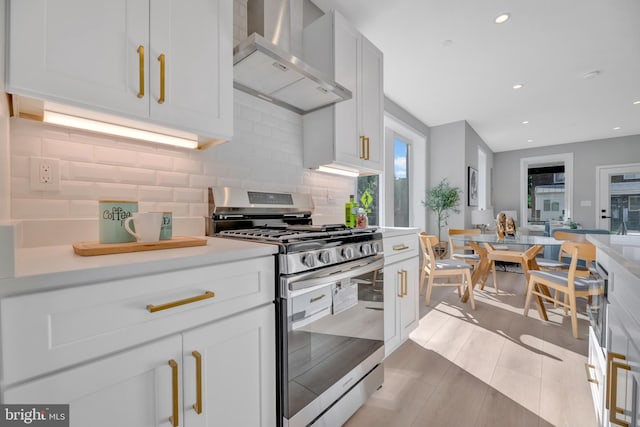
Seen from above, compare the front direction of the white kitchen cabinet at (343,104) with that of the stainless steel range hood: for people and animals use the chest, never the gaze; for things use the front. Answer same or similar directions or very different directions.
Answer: same or similar directions

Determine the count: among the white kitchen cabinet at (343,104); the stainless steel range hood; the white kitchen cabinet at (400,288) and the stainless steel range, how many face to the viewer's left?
0

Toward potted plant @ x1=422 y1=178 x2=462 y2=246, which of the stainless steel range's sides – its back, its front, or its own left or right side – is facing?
left

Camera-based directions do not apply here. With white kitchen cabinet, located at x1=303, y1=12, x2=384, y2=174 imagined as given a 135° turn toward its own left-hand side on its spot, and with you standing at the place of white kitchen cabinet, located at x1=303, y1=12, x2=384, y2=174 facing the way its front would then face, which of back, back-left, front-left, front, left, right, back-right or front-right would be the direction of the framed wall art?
front-right

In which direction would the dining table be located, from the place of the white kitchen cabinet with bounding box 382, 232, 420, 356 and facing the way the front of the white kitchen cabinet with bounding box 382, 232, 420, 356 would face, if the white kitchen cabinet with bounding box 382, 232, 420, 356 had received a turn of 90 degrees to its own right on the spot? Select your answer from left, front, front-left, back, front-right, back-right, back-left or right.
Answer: back

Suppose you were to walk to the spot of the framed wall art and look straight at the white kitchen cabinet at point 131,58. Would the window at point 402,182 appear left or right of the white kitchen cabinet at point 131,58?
right

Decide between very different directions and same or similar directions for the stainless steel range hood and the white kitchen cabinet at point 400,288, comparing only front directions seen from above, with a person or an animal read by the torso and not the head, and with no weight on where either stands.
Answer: same or similar directions

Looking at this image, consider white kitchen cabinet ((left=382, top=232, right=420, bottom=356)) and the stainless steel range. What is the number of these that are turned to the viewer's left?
0

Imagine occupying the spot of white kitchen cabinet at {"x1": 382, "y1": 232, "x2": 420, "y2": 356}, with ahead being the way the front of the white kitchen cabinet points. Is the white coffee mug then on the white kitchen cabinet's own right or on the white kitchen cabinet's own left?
on the white kitchen cabinet's own right

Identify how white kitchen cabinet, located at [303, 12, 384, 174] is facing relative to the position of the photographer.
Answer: facing the viewer and to the right of the viewer

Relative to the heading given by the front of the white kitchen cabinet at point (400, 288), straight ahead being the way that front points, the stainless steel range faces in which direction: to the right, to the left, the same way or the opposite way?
the same way

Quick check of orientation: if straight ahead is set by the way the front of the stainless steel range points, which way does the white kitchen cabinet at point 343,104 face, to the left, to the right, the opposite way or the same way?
the same way

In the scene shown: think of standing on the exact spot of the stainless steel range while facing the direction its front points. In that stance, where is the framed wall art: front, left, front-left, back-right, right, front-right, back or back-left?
left

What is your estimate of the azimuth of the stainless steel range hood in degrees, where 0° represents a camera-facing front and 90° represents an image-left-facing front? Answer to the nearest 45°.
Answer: approximately 315°

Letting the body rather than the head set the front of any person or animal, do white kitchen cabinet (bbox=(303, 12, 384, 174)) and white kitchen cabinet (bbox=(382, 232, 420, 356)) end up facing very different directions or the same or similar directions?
same or similar directions

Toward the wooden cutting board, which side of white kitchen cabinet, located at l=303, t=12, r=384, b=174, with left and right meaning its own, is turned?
right
